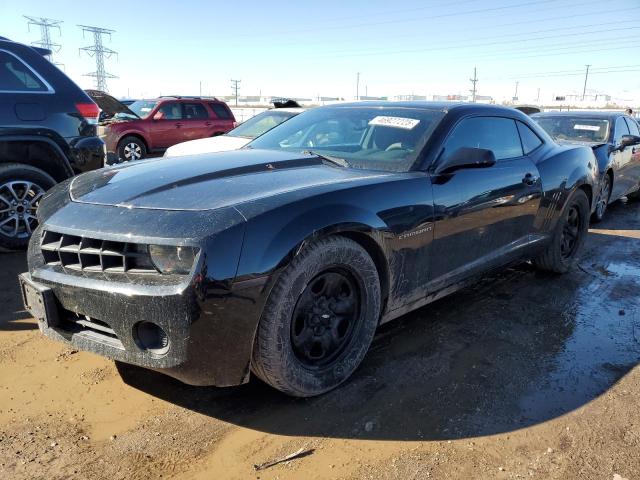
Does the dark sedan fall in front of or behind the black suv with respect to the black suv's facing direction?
behind

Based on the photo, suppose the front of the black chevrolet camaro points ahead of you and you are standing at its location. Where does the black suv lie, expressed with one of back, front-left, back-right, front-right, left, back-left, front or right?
right

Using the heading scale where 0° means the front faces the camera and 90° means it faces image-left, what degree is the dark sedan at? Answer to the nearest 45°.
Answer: approximately 45°

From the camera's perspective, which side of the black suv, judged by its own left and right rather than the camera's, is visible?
left

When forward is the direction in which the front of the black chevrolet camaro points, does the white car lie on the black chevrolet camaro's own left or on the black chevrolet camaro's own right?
on the black chevrolet camaro's own right

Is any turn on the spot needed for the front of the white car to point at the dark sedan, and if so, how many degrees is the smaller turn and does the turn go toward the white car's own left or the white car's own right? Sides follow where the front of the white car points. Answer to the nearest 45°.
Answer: approximately 135° to the white car's own left

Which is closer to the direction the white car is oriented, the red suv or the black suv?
the black suv

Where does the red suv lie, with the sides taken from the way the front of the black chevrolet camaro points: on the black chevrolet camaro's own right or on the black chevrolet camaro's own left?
on the black chevrolet camaro's own right

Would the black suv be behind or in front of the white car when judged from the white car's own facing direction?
in front
